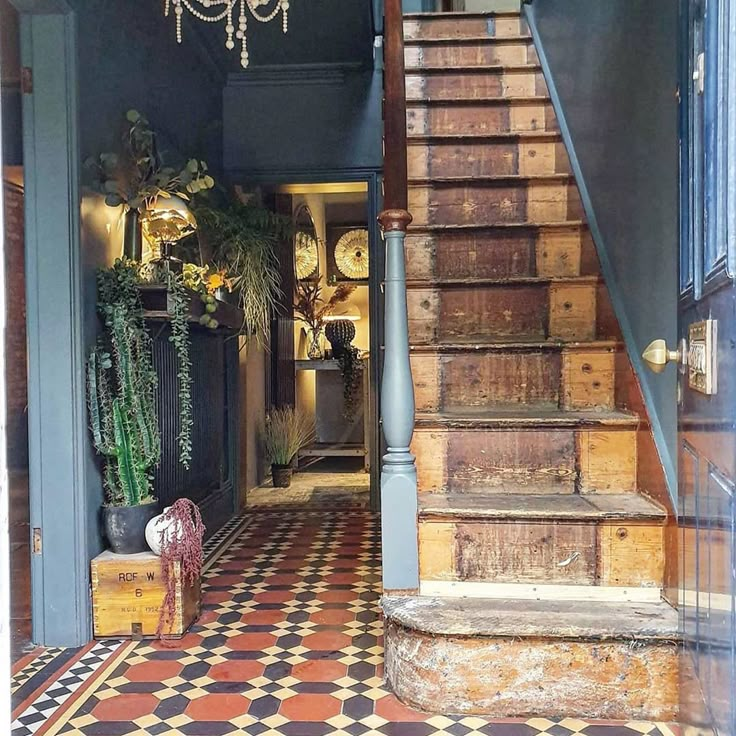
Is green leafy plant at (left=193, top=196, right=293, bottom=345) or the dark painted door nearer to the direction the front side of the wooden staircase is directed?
the dark painted door

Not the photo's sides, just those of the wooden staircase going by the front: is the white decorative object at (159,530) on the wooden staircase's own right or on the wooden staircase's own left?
on the wooden staircase's own right

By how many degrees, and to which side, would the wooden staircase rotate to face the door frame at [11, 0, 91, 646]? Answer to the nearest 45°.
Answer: approximately 90° to its right

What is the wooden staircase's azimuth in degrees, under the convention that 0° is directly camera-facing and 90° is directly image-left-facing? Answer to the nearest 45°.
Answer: approximately 0°

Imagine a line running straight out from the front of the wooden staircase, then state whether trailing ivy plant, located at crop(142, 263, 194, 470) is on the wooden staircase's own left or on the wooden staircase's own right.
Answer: on the wooden staircase's own right

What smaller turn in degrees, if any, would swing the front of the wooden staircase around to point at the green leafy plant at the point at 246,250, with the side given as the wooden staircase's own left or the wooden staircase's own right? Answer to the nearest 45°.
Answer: approximately 135° to the wooden staircase's own right

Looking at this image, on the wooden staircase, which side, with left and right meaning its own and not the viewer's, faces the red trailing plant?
right

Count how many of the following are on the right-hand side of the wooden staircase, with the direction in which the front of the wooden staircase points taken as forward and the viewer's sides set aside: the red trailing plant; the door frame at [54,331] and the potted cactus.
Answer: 3

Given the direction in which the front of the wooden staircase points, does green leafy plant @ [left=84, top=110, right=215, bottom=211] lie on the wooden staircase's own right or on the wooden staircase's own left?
on the wooden staircase's own right

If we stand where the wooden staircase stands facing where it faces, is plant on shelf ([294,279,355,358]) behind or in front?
behind
